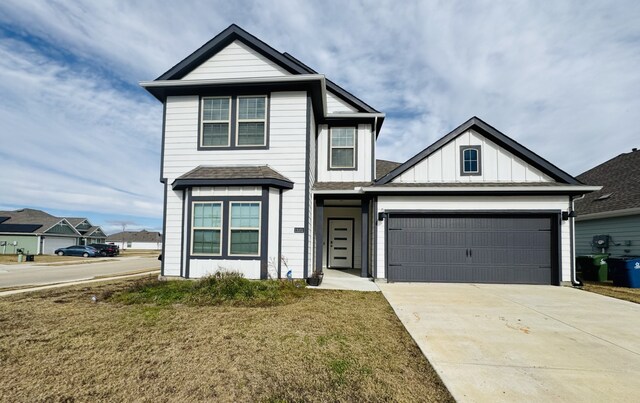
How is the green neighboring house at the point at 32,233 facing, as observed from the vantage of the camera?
facing the viewer and to the right of the viewer
